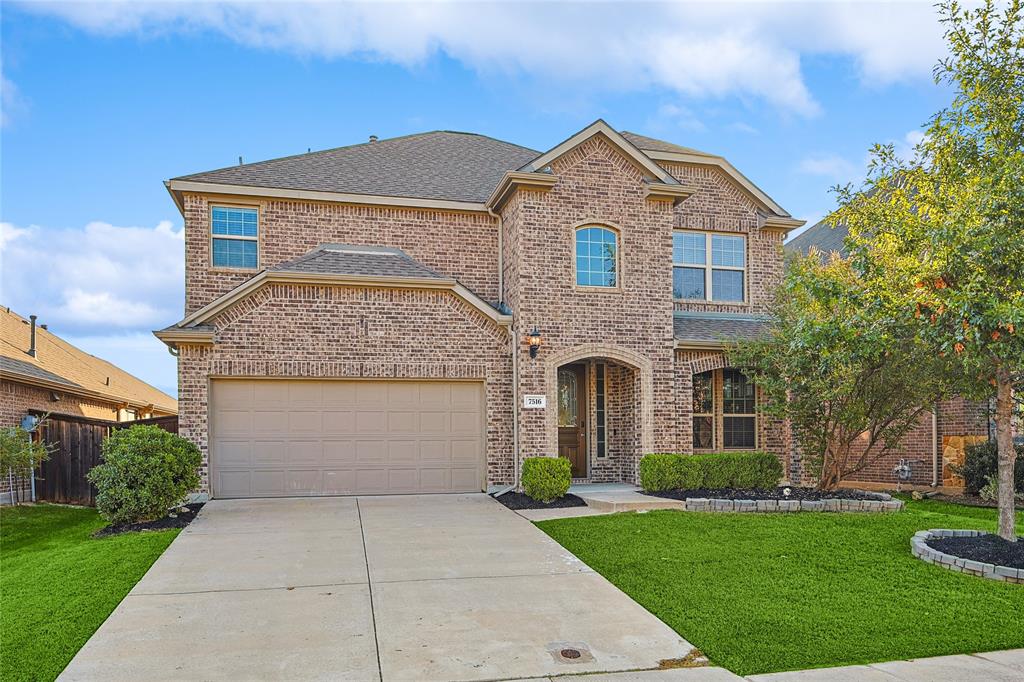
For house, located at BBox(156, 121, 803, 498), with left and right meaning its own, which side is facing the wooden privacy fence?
right

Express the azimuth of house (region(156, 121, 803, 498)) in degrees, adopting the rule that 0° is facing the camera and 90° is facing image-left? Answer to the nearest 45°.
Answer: approximately 0°

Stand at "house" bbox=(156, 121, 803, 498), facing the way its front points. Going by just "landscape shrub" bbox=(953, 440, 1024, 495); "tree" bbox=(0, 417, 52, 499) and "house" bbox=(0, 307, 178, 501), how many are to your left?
1

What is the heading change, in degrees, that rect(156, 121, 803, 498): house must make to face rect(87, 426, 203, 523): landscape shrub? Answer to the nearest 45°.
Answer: approximately 45° to its right

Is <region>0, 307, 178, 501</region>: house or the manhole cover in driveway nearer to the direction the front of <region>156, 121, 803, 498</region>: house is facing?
the manhole cover in driveway

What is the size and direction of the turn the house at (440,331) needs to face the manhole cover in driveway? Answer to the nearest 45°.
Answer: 0° — it already faces it

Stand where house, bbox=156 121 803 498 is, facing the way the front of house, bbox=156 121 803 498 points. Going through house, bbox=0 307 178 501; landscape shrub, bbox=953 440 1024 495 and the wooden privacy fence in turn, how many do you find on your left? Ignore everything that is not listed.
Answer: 1

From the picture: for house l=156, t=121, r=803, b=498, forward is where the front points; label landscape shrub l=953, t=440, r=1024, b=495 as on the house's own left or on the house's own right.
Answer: on the house's own left

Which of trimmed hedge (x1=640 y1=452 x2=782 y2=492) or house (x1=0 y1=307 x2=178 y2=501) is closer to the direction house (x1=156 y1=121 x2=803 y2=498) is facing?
the trimmed hedge

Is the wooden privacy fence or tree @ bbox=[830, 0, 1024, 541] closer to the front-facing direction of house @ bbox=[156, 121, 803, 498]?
the tree

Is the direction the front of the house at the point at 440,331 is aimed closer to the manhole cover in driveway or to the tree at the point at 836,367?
the manhole cover in driveway

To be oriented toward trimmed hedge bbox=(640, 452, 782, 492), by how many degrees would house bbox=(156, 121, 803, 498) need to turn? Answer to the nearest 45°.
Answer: approximately 90° to its left
